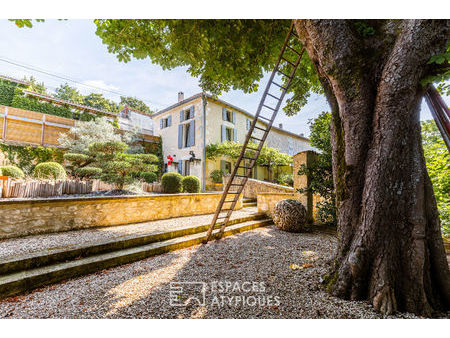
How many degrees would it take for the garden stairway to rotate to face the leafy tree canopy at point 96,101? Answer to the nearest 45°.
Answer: approximately 135° to its left

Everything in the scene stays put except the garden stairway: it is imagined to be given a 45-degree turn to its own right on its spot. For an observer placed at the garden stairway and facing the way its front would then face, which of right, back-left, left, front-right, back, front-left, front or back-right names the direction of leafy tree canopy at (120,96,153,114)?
back

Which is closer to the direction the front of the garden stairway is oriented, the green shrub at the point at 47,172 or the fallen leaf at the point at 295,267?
the fallen leaf

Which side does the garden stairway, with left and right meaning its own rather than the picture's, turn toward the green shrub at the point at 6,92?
back

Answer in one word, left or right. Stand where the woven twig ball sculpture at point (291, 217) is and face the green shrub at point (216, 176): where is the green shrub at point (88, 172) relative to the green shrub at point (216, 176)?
left

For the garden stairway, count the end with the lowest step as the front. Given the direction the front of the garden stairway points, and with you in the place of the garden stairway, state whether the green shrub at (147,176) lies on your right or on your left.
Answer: on your left

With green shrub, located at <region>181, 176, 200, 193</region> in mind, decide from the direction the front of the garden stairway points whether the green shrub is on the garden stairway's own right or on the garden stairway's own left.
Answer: on the garden stairway's own left

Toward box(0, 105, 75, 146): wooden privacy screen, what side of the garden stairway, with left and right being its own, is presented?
back

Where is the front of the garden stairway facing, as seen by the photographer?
facing the viewer and to the right of the viewer

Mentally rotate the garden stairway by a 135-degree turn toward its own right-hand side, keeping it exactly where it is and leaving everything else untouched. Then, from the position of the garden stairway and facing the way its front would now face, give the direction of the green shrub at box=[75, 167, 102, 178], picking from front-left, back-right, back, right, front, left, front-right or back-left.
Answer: right

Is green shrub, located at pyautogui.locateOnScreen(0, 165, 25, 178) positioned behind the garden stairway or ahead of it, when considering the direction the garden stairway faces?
behind
